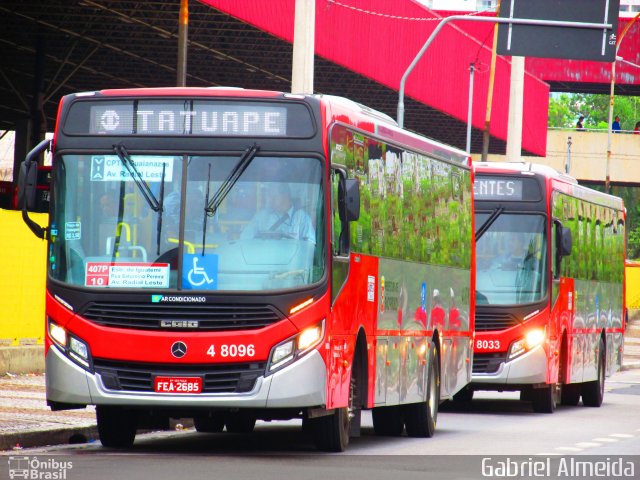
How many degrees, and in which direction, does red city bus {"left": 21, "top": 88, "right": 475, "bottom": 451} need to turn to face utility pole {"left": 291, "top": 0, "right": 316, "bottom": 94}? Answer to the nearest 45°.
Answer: approximately 180°

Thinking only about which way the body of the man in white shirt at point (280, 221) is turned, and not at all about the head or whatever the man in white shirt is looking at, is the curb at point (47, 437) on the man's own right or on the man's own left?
on the man's own right

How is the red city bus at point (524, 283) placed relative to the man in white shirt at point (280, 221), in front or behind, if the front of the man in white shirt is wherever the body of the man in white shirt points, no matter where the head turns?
behind

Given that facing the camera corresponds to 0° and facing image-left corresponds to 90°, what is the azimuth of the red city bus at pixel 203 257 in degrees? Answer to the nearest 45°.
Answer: approximately 0°

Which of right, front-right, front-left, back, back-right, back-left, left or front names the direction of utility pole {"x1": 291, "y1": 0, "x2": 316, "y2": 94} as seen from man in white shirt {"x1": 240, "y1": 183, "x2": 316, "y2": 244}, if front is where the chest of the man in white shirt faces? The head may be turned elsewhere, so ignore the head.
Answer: back

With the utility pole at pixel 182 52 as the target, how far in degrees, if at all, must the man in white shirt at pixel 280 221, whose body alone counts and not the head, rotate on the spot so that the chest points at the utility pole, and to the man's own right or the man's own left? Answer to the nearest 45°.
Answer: approximately 180°

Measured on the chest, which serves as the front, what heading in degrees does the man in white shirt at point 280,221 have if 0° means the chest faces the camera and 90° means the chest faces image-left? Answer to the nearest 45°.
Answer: approximately 0°

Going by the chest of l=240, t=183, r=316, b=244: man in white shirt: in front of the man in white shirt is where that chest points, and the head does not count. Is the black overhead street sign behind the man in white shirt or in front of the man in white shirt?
behind
